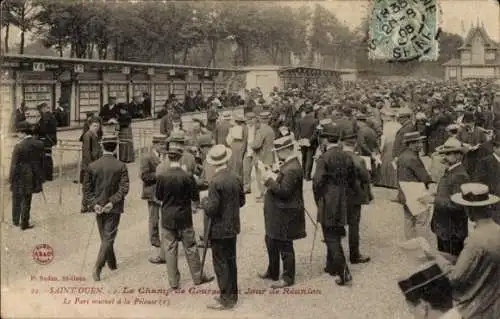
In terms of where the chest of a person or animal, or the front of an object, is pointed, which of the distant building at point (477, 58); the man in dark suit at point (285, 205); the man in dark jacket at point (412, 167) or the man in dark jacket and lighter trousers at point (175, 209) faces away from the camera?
the man in dark jacket and lighter trousers at point (175, 209)

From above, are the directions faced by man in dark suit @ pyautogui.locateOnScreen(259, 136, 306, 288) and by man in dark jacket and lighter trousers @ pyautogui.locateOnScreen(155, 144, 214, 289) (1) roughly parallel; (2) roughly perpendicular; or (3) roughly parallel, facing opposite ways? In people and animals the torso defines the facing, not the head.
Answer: roughly perpendicular

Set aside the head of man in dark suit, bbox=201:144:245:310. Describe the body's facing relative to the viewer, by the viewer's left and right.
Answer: facing away from the viewer and to the left of the viewer

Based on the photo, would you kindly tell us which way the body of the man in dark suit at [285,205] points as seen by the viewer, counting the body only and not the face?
to the viewer's left

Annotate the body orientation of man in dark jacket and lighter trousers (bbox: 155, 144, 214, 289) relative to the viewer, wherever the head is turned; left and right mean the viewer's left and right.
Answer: facing away from the viewer

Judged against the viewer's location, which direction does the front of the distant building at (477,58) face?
facing the viewer

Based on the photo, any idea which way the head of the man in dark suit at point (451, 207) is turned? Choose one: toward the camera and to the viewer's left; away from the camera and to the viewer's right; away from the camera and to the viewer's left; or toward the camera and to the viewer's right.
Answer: toward the camera and to the viewer's left

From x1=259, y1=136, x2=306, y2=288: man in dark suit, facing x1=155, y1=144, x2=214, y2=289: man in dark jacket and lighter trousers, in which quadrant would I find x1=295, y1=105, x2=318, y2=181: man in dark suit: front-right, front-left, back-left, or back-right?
back-right
